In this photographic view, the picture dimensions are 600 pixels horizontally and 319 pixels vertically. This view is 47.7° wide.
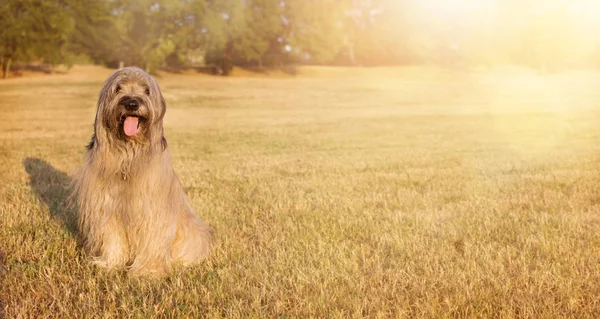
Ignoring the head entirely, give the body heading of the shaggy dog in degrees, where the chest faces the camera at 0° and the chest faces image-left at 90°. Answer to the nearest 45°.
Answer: approximately 0°

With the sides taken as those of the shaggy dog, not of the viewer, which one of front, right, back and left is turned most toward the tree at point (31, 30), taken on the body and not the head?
back
